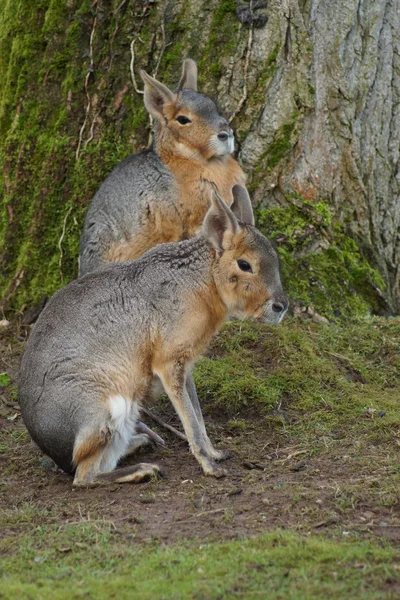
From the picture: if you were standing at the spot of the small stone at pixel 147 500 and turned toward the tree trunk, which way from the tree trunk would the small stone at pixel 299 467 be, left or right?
right
